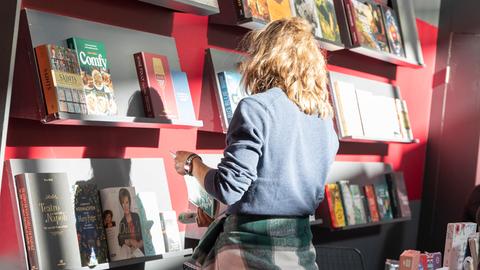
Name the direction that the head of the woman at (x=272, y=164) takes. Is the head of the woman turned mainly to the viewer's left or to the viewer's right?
to the viewer's left

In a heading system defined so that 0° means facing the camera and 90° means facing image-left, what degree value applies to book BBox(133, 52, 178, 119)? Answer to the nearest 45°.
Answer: approximately 315°

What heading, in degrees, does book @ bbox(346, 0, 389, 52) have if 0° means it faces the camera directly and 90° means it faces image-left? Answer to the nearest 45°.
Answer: approximately 315°

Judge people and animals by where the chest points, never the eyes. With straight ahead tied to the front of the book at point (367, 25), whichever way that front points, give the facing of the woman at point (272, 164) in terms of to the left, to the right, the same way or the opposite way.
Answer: the opposite way

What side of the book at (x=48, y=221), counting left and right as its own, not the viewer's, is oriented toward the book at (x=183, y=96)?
left

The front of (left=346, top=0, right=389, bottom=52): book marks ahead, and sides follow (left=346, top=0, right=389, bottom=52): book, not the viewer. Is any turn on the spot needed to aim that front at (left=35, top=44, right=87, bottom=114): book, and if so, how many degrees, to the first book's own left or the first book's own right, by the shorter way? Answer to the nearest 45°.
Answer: approximately 90° to the first book's own right

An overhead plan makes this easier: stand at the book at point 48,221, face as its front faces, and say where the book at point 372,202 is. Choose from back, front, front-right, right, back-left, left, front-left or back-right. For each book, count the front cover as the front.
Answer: left

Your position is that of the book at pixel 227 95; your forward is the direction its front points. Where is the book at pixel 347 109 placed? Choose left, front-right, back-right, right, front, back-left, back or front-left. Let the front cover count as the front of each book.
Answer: left

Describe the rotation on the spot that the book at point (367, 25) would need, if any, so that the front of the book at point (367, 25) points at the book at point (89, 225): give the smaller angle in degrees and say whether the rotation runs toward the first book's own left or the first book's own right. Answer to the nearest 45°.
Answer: approximately 90° to the first book's own right
